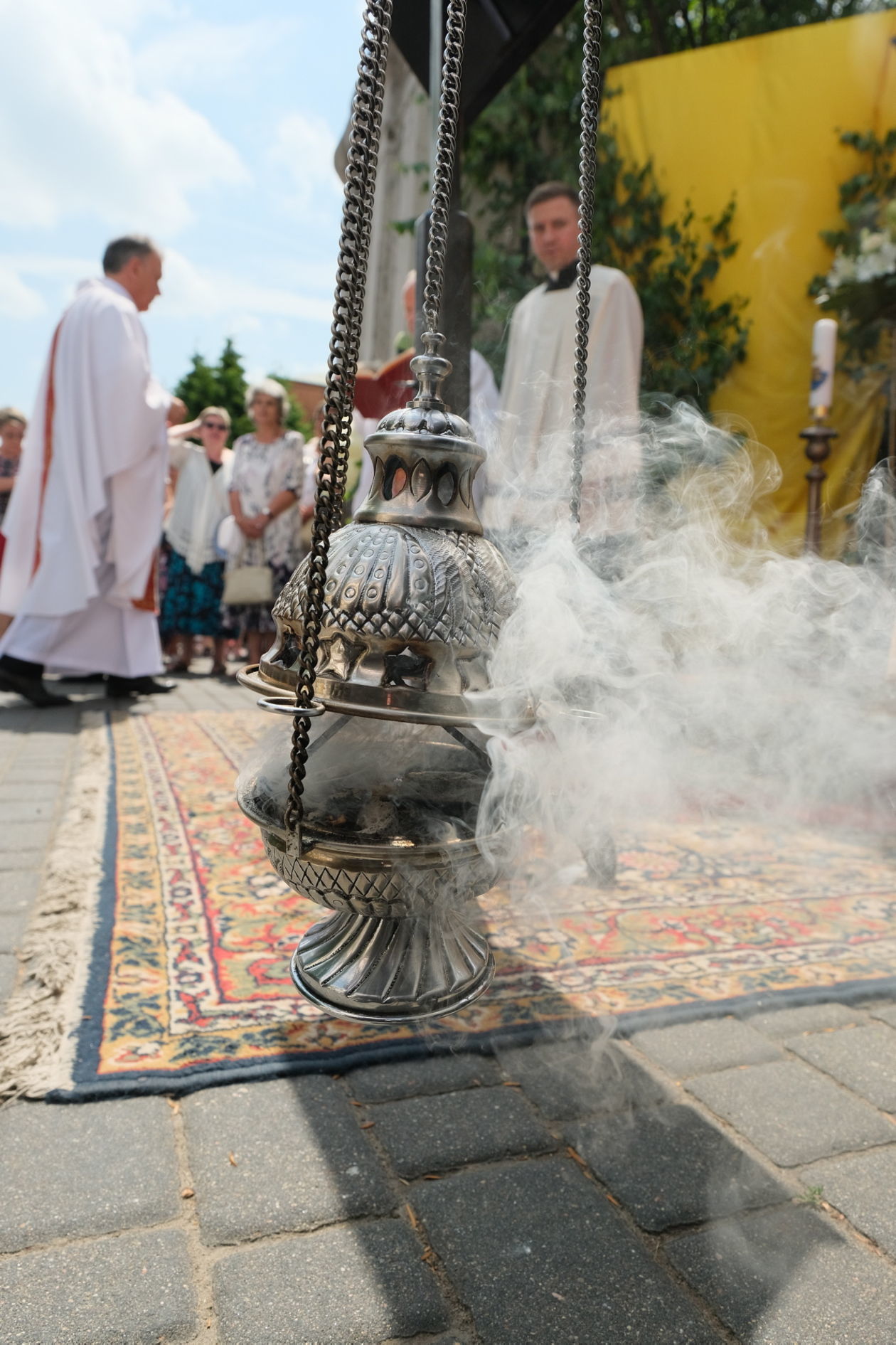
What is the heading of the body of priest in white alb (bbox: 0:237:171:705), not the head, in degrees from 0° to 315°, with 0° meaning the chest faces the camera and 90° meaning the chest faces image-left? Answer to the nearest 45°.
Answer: approximately 270°

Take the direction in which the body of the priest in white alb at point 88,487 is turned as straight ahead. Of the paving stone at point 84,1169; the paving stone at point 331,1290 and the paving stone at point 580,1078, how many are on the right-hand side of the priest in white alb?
3

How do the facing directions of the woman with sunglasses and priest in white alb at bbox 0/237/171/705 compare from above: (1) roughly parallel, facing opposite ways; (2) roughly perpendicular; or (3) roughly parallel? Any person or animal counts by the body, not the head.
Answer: roughly perpendicular

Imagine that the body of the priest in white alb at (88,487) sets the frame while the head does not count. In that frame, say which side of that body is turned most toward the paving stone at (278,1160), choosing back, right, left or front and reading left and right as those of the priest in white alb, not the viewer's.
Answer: right

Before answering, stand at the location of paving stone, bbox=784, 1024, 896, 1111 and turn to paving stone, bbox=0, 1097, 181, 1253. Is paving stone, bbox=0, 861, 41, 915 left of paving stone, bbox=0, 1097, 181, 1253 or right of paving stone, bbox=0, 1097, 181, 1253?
right

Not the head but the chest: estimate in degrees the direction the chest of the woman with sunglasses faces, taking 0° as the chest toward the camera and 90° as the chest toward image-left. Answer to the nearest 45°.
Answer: approximately 0°

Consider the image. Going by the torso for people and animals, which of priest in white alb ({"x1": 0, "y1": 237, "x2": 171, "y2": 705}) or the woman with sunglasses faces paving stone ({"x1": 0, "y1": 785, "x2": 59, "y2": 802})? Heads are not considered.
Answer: the woman with sunglasses

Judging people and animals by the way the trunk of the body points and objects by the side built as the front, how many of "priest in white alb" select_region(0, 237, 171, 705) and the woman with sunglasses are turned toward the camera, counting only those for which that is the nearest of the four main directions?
1
